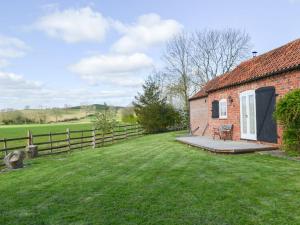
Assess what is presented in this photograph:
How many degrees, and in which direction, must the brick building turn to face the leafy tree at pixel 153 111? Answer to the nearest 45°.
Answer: approximately 90° to its right

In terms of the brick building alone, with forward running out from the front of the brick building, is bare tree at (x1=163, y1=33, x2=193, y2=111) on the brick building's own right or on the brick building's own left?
on the brick building's own right

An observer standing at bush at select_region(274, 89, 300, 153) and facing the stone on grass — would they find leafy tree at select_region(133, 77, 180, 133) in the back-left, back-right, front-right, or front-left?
front-right

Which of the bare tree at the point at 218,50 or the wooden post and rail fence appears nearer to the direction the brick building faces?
the wooden post and rail fence

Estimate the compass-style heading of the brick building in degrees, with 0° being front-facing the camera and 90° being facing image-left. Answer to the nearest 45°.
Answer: approximately 45°

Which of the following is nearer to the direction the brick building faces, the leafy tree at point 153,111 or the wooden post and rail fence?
the wooden post and rail fence
